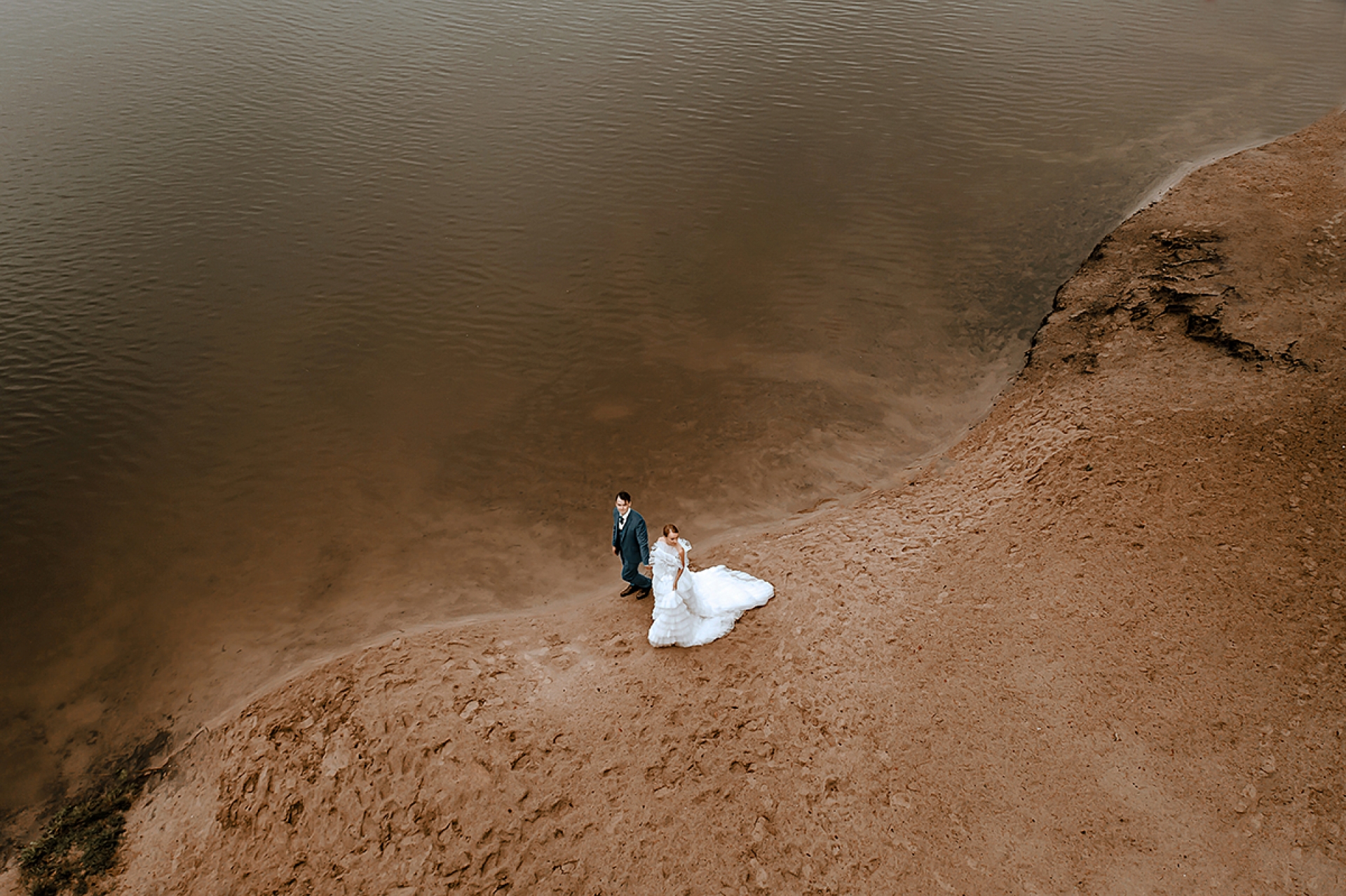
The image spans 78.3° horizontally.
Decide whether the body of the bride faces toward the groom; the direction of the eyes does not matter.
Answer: no

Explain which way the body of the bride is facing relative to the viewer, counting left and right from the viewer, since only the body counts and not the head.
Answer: facing the viewer and to the left of the viewer
